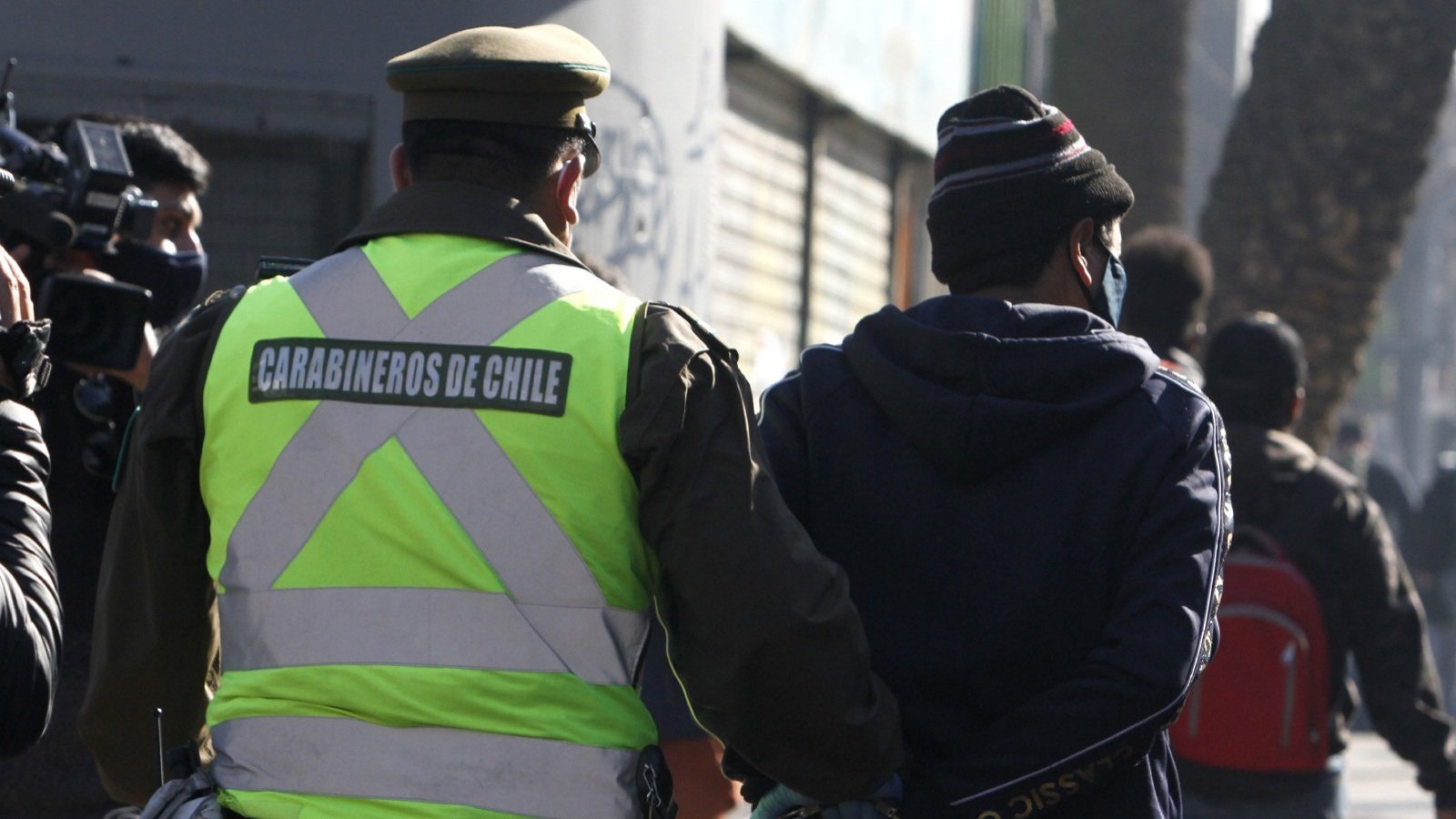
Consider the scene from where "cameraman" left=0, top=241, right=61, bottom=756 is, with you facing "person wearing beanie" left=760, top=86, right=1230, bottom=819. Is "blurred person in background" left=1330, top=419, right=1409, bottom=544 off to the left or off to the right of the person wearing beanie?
left

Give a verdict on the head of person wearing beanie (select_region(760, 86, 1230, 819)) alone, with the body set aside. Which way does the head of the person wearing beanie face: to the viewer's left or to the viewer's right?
to the viewer's right

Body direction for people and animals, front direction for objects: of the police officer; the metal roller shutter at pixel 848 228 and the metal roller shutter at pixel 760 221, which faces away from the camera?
the police officer

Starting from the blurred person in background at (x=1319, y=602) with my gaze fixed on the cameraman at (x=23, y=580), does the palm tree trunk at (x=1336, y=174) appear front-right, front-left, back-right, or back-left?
back-right

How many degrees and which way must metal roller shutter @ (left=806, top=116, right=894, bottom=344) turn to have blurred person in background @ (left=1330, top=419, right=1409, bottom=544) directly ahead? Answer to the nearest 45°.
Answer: approximately 45° to its left

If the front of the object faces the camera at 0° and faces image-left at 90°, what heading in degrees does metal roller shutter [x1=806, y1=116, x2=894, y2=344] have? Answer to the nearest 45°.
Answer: approximately 315°

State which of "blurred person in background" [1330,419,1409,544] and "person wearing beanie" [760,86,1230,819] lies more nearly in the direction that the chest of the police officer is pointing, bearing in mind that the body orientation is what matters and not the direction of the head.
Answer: the blurred person in background

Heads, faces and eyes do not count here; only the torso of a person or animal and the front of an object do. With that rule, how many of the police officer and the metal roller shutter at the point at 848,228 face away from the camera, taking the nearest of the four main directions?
1

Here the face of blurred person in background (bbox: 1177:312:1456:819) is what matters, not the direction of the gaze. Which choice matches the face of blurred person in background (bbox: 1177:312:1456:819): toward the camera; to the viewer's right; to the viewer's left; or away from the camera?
away from the camera

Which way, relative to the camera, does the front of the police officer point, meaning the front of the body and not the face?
away from the camera

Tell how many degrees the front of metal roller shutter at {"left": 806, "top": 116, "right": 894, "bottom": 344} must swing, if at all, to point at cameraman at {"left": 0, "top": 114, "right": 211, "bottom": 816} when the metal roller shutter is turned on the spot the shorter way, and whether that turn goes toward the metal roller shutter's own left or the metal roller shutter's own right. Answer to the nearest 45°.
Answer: approximately 45° to the metal roller shutter's own right

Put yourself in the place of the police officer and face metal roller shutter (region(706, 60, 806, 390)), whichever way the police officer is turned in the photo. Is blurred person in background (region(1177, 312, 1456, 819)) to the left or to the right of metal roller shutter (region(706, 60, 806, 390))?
right
